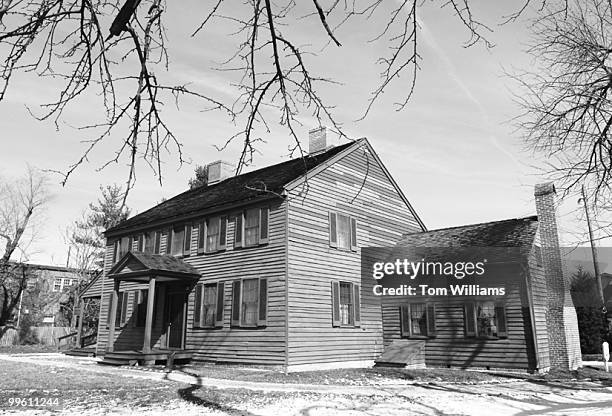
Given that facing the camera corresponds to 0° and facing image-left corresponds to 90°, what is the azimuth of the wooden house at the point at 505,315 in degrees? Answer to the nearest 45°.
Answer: approximately 45°

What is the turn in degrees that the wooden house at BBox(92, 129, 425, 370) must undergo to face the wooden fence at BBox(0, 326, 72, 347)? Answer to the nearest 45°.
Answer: approximately 90° to its right

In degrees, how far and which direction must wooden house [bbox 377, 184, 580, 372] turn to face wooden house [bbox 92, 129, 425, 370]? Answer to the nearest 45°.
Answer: approximately 45° to its right

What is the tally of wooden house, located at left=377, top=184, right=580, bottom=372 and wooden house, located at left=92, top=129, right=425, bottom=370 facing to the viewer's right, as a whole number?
0

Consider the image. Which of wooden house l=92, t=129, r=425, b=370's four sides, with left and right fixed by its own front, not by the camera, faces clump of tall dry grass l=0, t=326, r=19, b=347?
right

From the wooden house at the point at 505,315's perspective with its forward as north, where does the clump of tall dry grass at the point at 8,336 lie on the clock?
The clump of tall dry grass is roughly at 2 o'clock from the wooden house.

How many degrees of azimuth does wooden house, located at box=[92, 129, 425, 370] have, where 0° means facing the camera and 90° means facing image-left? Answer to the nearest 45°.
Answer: approximately 45°
